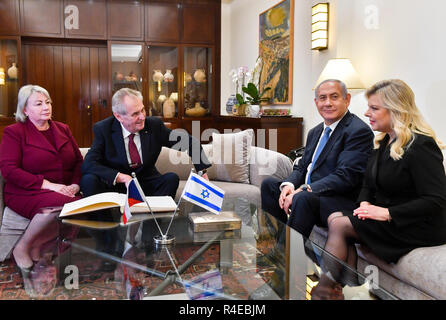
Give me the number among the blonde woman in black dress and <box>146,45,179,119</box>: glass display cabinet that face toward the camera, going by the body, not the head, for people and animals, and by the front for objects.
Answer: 1

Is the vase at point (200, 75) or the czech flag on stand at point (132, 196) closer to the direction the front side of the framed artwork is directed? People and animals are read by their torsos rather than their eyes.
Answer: the czech flag on stand

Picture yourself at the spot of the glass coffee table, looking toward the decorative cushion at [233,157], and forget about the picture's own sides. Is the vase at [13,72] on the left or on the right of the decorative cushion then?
left

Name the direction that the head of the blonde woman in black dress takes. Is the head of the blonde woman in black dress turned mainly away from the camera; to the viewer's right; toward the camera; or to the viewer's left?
to the viewer's left

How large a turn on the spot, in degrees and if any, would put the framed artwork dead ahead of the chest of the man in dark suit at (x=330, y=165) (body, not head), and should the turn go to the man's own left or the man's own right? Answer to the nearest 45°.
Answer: approximately 135° to the man's own right

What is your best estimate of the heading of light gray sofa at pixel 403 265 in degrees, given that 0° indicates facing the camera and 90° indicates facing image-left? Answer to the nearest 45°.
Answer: approximately 0°

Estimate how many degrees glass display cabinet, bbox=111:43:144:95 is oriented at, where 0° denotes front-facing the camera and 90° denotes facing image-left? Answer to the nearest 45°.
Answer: approximately 0°

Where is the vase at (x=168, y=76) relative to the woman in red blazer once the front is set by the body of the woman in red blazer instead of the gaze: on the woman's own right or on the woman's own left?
on the woman's own left
